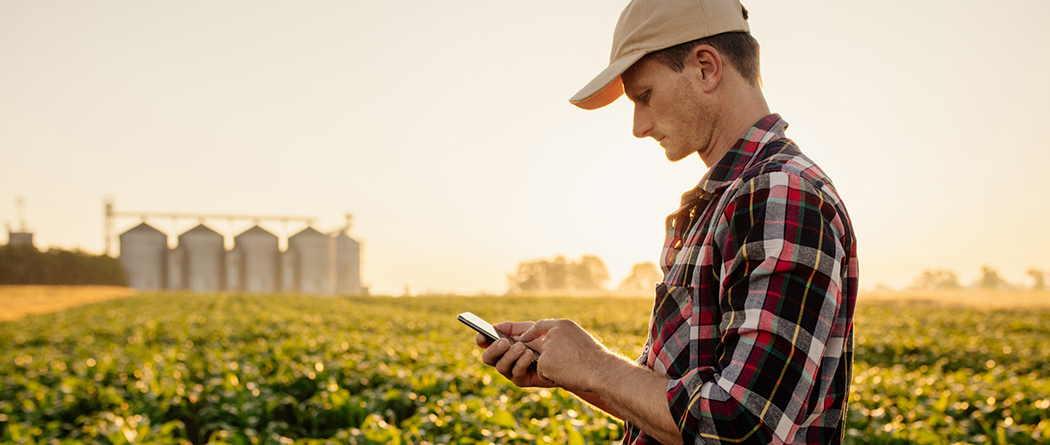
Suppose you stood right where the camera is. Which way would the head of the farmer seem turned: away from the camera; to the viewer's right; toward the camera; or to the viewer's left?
to the viewer's left

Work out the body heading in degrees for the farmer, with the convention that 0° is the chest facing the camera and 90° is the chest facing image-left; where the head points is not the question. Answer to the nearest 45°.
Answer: approximately 90°

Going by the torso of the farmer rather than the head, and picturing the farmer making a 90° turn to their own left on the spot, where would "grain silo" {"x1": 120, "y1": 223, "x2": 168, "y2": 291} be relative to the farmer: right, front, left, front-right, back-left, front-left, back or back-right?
back-right

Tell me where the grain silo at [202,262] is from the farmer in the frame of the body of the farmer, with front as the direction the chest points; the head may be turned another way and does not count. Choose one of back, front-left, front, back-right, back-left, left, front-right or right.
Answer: front-right
